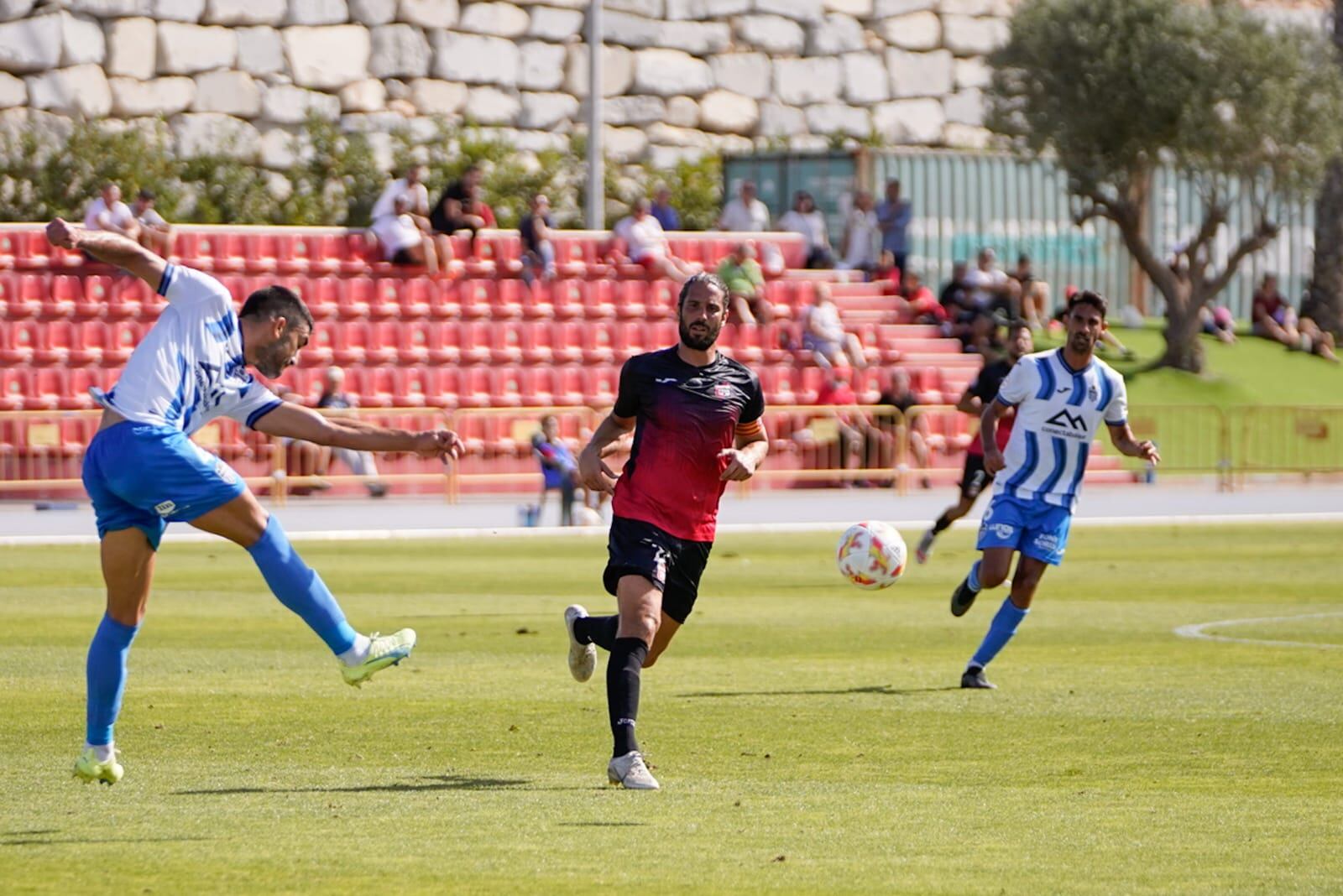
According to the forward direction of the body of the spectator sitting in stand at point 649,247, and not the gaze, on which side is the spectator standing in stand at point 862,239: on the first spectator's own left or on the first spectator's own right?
on the first spectator's own left

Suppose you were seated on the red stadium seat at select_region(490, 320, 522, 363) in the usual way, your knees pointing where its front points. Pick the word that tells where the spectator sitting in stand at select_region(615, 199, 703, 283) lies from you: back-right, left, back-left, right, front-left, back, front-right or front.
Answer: back-left

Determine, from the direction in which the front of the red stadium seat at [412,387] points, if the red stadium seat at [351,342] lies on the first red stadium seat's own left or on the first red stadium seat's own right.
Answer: on the first red stadium seat's own right

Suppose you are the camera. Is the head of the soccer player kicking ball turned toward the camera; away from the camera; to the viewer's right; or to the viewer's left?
to the viewer's right

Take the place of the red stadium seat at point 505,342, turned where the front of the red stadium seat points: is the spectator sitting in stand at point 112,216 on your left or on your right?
on your right

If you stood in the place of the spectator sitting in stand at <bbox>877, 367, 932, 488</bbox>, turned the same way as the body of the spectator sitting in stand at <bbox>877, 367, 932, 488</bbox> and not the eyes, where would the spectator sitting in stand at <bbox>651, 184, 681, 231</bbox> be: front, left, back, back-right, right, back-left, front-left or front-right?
back-right

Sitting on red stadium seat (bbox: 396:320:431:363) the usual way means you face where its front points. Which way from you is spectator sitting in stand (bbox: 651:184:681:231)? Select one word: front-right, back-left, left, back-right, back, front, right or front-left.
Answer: back-left
